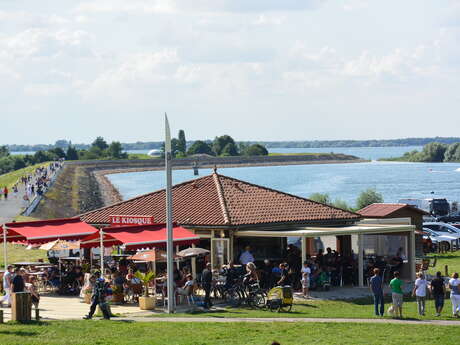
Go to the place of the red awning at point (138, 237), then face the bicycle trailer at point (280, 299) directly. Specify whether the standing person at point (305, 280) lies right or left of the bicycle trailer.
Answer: left

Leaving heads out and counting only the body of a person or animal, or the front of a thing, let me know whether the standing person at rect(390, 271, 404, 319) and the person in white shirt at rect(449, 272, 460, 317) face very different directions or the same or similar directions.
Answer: same or similar directions

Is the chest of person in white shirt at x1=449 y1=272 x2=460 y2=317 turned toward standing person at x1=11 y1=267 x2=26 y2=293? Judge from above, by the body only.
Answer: no

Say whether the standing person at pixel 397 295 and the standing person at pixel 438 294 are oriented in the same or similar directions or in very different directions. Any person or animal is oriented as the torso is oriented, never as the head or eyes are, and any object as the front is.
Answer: same or similar directions

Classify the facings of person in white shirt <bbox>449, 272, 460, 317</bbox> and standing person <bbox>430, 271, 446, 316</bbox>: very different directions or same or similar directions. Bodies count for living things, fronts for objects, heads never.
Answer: same or similar directions

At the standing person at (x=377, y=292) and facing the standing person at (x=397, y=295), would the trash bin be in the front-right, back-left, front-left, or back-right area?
back-right
